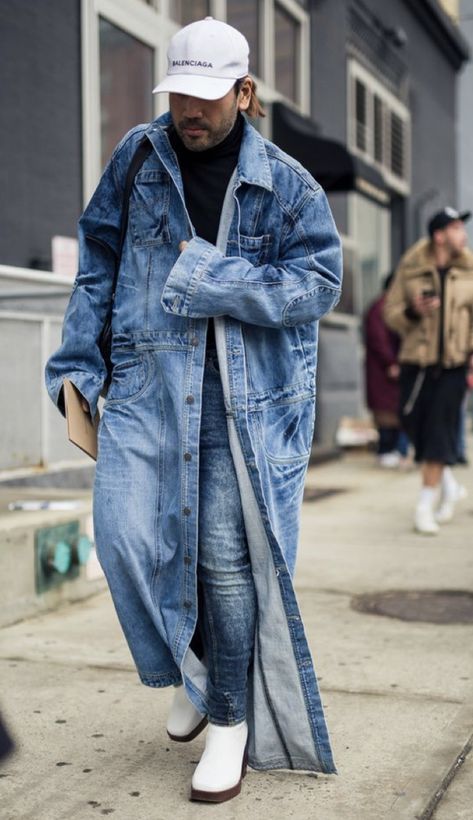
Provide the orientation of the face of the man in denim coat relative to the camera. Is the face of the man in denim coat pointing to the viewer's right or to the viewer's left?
to the viewer's left

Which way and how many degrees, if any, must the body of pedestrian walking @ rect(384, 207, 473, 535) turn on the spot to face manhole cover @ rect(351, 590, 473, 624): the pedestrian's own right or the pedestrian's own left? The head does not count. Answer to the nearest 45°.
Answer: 0° — they already face it

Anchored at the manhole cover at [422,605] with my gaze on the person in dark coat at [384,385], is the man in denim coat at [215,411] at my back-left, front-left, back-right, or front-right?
back-left

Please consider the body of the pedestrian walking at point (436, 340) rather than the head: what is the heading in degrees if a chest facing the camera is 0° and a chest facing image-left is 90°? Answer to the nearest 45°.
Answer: approximately 0°
